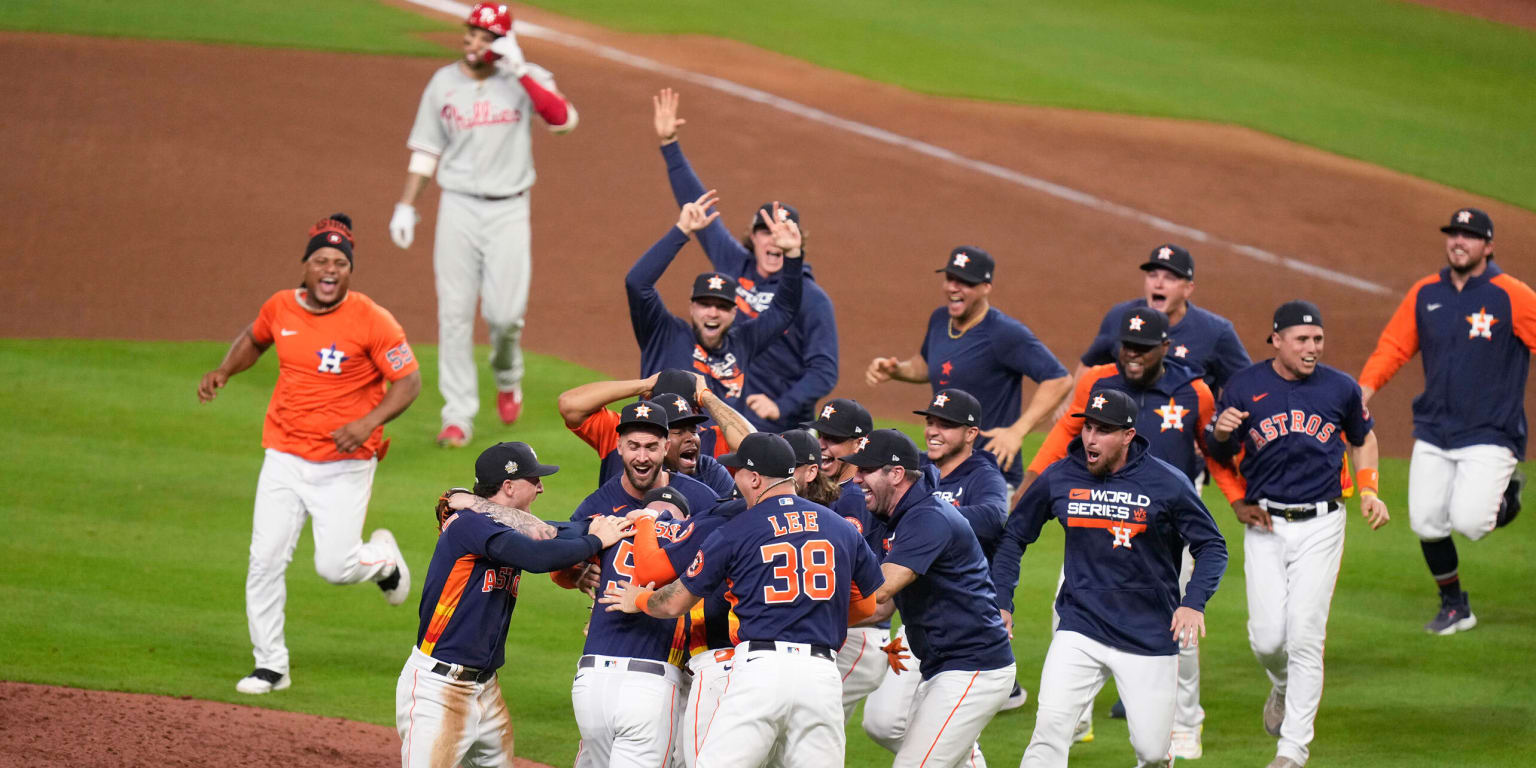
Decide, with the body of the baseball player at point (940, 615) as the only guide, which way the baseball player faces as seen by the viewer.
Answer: to the viewer's left

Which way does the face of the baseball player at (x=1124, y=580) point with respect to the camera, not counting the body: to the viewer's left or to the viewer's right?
to the viewer's left

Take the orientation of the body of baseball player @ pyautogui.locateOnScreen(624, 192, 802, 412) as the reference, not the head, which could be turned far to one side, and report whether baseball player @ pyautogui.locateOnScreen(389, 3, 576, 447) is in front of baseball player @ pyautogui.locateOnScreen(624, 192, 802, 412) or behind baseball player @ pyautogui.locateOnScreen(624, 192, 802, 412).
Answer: behind

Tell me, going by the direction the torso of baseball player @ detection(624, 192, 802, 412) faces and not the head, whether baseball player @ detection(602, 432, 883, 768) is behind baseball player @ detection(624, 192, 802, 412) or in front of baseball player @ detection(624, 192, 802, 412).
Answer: in front

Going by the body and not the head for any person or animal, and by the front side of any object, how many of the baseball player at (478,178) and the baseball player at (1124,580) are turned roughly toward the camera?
2

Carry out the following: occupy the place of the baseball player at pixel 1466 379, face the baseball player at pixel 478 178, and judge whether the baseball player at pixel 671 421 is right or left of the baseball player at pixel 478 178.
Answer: left

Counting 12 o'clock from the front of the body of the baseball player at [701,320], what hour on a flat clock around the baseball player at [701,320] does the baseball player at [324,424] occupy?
the baseball player at [324,424] is roughly at 3 o'clock from the baseball player at [701,320].

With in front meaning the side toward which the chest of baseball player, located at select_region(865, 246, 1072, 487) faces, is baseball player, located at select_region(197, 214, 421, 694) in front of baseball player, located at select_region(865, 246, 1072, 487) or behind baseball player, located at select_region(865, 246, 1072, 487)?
in front

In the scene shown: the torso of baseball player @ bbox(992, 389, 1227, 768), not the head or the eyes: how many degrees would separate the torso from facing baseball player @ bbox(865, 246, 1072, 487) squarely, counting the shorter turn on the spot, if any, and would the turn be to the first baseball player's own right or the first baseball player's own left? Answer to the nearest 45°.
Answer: approximately 135° to the first baseball player's own right
